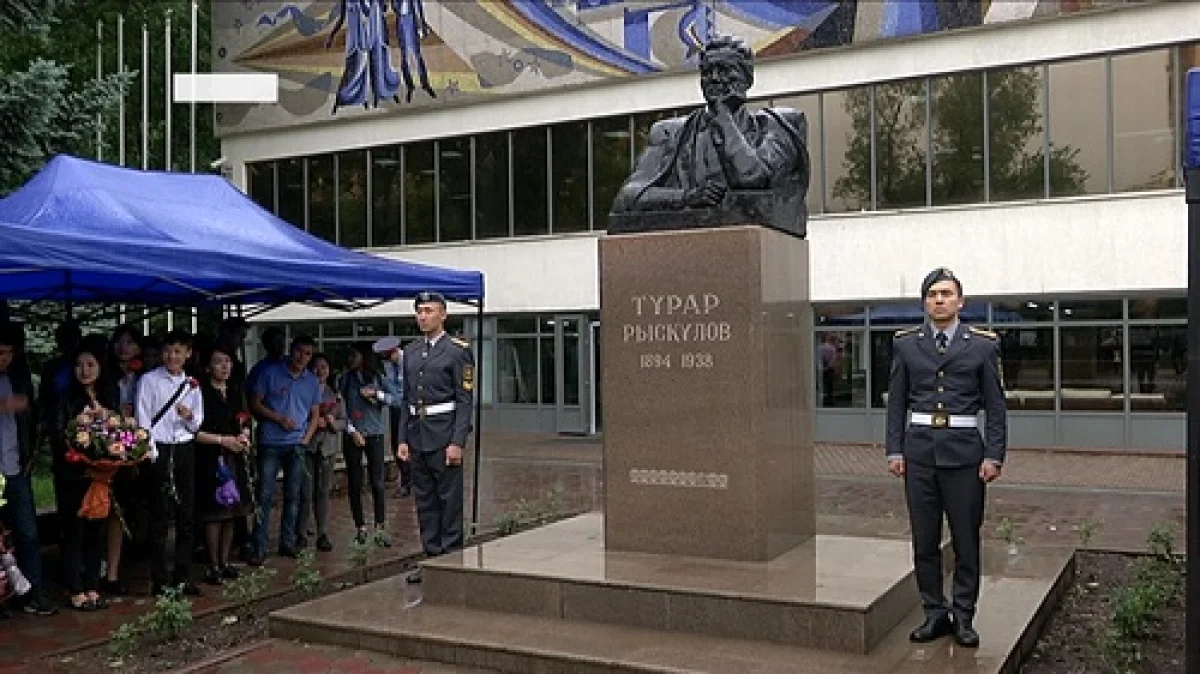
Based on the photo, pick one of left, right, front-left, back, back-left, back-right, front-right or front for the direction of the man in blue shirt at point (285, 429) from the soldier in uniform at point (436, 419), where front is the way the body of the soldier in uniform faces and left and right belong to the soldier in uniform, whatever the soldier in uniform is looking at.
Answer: right

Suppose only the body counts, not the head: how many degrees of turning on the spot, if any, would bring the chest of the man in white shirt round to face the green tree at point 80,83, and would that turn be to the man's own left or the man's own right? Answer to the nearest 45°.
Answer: approximately 180°

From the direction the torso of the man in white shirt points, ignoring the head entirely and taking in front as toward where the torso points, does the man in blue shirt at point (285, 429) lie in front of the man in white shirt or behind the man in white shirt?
behind

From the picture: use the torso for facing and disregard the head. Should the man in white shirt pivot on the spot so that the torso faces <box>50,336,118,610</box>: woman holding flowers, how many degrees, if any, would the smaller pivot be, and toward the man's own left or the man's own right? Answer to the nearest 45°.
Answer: approximately 90° to the man's own right
